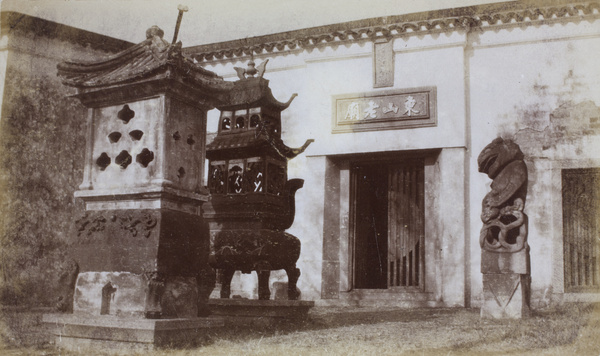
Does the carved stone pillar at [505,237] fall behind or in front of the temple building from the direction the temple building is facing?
in front

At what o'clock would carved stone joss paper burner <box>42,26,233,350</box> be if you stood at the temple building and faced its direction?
The carved stone joss paper burner is roughly at 1 o'clock from the temple building.

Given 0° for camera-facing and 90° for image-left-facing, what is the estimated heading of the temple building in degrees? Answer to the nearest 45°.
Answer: approximately 0°

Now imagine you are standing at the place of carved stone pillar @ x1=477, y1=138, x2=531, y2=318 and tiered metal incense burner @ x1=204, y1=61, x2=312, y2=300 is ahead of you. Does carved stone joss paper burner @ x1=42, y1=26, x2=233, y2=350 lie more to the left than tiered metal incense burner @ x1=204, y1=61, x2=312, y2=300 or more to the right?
left
